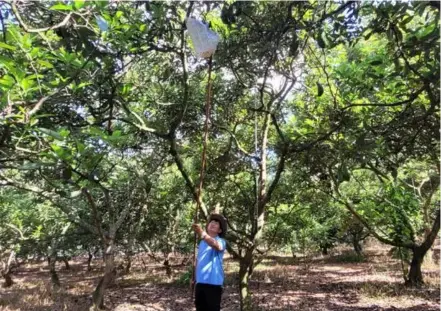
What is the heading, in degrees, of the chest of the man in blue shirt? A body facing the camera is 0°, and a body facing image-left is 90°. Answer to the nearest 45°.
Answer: approximately 45°
